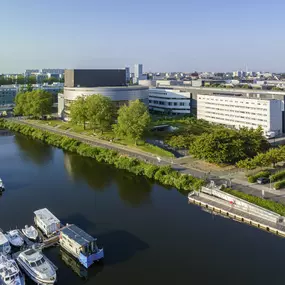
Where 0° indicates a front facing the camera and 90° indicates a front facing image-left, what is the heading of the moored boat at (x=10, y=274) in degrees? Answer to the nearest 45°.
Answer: approximately 315°

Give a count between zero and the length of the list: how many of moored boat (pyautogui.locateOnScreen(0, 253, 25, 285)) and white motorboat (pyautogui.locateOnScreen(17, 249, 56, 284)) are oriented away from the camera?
0

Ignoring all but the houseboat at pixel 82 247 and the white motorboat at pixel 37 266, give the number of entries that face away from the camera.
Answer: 0

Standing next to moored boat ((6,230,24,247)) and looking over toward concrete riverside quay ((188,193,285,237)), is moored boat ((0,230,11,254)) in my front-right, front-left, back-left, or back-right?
back-right

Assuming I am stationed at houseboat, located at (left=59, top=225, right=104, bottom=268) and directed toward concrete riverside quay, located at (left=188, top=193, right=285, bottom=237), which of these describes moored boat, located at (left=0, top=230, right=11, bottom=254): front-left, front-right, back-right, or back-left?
back-left

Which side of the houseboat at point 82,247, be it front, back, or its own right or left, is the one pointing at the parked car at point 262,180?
left

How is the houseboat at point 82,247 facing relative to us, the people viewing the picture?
facing the viewer and to the right of the viewer

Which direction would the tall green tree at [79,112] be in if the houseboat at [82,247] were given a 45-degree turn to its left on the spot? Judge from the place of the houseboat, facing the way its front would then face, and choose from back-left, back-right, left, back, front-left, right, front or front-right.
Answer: left

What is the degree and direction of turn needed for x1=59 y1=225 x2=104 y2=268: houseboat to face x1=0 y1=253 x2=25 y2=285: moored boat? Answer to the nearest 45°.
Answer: approximately 90° to its right

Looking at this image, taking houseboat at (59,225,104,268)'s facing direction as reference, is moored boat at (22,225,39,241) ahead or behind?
behind
